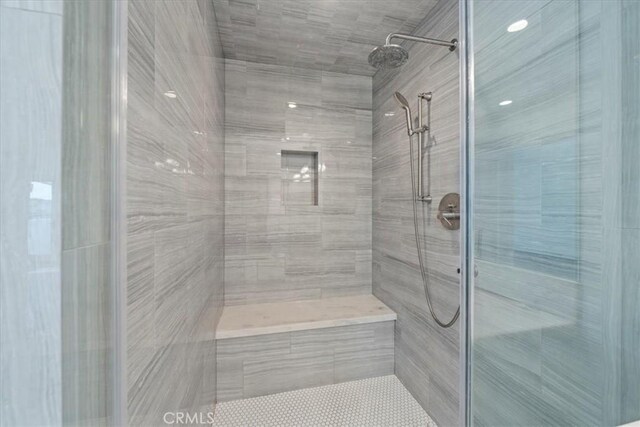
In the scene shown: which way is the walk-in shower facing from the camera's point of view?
toward the camera
